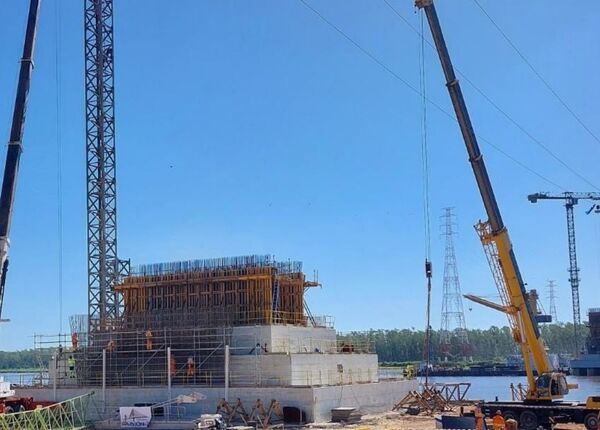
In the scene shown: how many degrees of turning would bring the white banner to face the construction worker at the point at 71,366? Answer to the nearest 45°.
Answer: approximately 180°

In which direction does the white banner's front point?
toward the camera

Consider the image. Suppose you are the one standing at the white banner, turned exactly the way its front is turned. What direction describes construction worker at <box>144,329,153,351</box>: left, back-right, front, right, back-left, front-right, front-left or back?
back

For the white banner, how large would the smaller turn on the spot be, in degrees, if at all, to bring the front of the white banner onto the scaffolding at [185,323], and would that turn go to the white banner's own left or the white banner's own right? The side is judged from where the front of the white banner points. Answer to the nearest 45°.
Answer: approximately 180°
